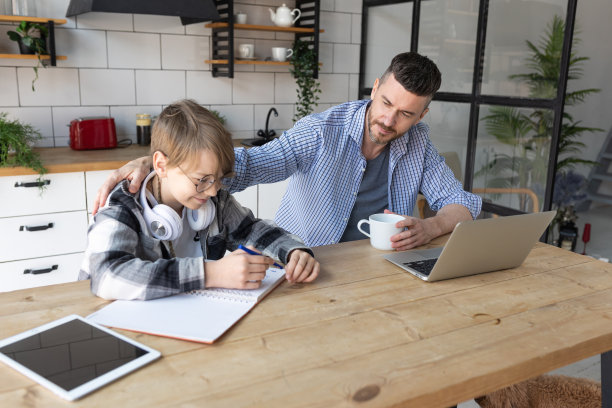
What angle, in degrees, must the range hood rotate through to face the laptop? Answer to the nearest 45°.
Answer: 0° — it already faces it

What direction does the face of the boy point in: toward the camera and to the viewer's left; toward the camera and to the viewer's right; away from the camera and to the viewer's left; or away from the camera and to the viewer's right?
toward the camera and to the viewer's right

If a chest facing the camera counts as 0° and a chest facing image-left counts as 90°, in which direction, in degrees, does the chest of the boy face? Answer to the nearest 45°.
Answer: approximately 315°

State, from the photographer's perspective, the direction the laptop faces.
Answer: facing away from the viewer and to the left of the viewer

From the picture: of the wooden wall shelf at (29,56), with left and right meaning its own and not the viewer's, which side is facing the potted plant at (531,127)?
left

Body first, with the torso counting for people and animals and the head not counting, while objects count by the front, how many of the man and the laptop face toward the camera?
1

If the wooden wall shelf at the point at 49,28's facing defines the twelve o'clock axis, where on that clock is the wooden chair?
The wooden chair is roughly at 10 o'clock from the wooden wall shelf.
